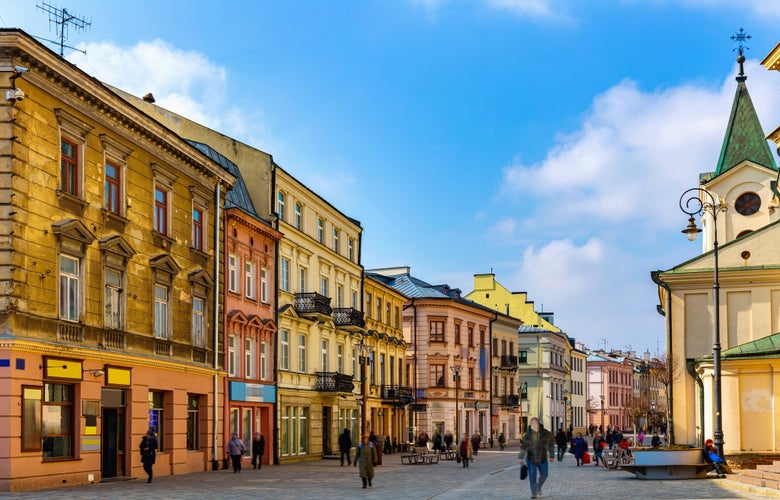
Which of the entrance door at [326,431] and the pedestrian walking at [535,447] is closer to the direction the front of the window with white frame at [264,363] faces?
the pedestrian walking

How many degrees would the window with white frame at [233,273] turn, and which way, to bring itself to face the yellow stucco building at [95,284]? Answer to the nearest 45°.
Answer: approximately 45° to its right

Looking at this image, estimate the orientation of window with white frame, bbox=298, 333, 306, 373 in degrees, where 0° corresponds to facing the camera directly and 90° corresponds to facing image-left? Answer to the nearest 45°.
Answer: approximately 315°

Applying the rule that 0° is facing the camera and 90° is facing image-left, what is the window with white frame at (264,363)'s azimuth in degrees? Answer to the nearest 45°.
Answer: approximately 315°

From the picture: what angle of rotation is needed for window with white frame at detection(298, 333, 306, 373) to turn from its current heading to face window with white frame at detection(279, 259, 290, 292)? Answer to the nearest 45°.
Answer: approximately 45° to its right
